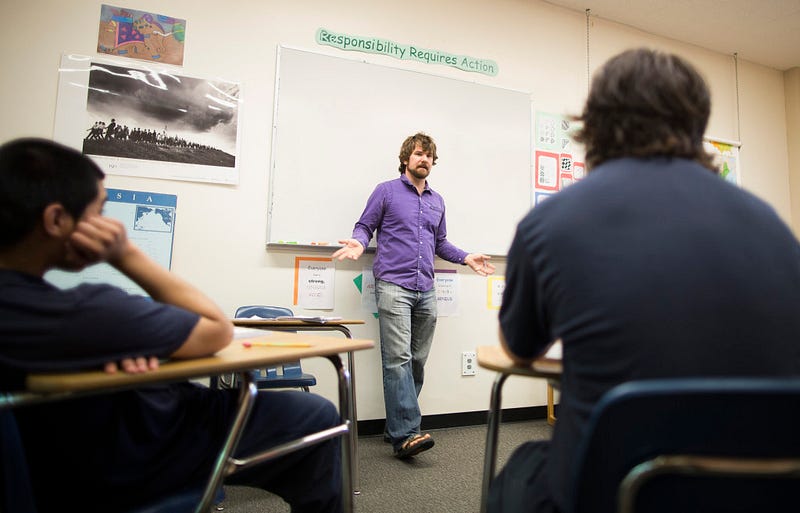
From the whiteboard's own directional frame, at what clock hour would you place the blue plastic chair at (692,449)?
The blue plastic chair is roughly at 1 o'clock from the whiteboard.

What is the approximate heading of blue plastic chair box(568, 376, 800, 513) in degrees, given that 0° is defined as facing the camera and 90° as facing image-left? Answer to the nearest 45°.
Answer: approximately 180°

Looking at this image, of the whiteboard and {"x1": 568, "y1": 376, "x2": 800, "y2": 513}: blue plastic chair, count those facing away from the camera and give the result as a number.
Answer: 1

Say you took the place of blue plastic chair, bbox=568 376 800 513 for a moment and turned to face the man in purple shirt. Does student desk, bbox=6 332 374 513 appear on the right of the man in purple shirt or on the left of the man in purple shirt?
left

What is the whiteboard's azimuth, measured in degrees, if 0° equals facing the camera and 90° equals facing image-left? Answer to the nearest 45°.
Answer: approximately 315°

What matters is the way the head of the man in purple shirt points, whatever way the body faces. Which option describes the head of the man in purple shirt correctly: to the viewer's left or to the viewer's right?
to the viewer's right

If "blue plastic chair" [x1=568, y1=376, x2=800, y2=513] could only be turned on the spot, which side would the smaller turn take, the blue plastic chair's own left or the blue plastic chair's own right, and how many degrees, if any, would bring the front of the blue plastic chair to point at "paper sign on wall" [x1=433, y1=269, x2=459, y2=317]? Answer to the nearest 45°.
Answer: approximately 45° to the blue plastic chair's own left

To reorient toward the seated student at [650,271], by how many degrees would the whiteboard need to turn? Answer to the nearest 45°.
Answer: approximately 45° to its right

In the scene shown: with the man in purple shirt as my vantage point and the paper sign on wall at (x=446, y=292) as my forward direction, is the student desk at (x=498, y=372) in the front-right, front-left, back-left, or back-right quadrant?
back-right

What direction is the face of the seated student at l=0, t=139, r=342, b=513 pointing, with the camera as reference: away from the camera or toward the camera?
away from the camera

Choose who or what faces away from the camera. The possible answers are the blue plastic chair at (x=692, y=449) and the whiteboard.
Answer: the blue plastic chair
